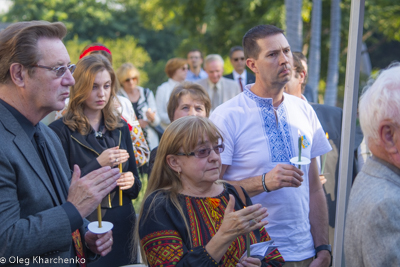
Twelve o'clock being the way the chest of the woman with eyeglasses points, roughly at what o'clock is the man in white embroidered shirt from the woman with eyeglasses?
The man in white embroidered shirt is roughly at 9 o'clock from the woman with eyeglasses.

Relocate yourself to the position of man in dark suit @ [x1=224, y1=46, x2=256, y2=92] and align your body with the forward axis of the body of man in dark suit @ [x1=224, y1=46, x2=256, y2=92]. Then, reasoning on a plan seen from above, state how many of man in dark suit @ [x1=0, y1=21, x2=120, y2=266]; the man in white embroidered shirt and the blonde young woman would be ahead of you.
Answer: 3

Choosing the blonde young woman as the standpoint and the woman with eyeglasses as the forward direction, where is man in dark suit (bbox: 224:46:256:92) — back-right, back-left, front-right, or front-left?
back-left

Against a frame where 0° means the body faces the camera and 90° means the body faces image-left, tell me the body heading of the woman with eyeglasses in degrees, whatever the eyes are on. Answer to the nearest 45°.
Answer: approximately 315°

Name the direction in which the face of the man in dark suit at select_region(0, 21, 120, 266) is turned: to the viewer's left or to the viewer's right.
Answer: to the viewer's right

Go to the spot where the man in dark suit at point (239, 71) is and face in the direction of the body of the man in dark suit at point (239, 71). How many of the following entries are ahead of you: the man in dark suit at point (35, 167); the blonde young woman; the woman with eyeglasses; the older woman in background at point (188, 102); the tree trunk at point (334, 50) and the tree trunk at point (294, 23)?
4

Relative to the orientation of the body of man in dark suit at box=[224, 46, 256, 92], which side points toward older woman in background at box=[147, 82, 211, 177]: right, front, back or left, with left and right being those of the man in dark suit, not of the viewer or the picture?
front

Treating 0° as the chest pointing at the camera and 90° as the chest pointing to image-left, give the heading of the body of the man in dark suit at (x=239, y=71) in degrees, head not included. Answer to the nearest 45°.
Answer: approximately 0°

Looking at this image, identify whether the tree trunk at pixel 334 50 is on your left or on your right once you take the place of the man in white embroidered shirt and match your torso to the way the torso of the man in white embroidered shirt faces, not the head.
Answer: on your left

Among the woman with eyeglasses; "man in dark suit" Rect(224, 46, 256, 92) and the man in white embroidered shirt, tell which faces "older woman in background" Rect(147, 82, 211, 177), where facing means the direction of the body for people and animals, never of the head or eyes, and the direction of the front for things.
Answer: the man in dark suit

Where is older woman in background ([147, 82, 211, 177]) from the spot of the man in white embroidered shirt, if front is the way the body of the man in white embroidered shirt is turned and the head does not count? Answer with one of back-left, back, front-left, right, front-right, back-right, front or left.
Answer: back

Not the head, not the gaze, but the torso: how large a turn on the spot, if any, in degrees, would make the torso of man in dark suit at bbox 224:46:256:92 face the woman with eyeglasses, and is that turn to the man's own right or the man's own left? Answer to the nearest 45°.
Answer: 0° — they already face them
